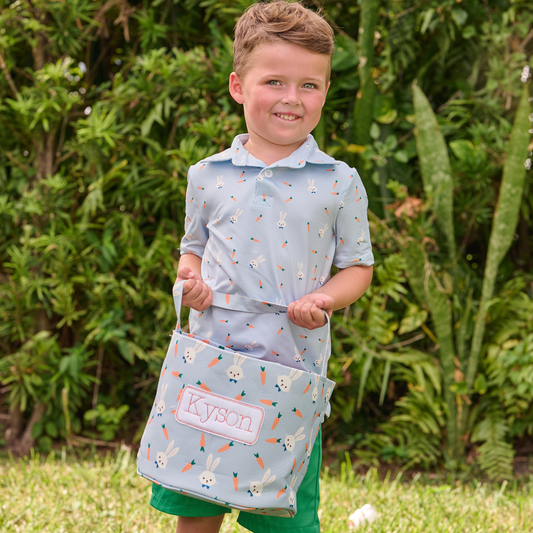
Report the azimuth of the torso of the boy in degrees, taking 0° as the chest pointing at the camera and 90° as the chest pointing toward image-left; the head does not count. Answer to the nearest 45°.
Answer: approximately 0°
